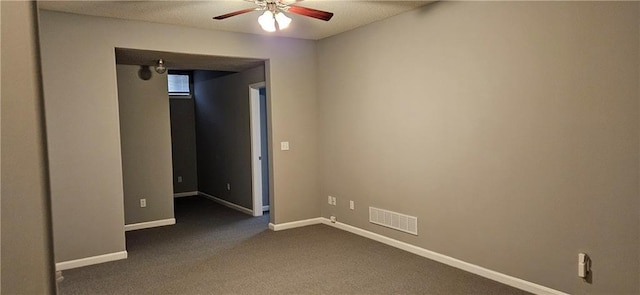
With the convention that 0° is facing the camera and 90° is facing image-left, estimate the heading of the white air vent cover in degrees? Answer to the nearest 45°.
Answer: approximately 45°
